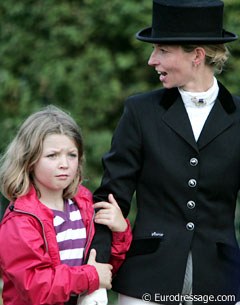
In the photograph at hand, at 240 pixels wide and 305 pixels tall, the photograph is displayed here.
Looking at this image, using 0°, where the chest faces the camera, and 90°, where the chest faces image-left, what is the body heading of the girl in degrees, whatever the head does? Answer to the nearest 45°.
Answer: approximately 315°

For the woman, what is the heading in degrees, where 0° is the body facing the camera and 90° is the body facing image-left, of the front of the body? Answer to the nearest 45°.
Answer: approximately 0°

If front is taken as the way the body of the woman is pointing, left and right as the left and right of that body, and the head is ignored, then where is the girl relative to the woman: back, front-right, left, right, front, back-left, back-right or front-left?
right

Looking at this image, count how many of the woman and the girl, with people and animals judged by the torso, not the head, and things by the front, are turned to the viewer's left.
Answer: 0

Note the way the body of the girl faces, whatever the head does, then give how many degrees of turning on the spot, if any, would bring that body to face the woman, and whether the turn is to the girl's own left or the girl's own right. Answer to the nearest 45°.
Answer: approximately 45° to the girl's own left

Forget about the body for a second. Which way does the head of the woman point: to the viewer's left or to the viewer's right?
to the viewer's left
